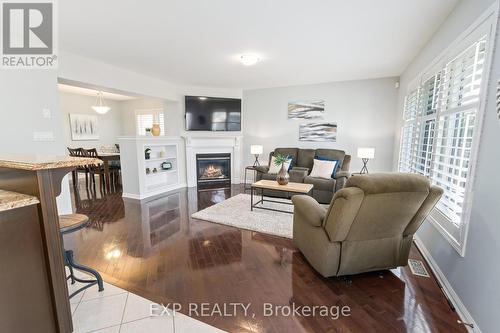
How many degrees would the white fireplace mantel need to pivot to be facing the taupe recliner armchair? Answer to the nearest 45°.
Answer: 0° — it already faces it

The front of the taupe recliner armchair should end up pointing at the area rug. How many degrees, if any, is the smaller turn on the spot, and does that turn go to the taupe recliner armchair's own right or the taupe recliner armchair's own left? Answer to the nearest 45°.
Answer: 0° — it already faces it

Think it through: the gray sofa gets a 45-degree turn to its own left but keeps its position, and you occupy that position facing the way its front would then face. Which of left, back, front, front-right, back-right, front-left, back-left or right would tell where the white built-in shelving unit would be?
right

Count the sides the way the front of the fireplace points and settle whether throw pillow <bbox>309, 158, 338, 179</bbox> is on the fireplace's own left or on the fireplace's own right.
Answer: on the fireplace's own left

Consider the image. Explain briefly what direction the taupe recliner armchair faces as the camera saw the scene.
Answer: facing away from the viewer and to the left of the viewer

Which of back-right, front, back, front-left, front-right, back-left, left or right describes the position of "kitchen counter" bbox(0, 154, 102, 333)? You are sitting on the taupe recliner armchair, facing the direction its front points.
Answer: left

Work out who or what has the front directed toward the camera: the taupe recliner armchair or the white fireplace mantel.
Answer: the white fireplace mantel

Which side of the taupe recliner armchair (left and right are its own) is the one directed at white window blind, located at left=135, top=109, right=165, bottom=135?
front

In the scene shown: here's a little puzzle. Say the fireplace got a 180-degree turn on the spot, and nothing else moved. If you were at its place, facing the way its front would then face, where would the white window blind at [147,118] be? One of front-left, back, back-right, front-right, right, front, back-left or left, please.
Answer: front-left

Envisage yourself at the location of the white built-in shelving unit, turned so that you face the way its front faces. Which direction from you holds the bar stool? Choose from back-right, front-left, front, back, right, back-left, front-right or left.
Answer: front-right

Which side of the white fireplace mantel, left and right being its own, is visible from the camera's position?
front

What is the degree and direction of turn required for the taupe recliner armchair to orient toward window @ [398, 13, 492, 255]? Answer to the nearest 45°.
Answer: approximately 90° to its right

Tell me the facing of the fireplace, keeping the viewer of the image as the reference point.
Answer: facing the viewer

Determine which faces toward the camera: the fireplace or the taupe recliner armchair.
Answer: the fireplace

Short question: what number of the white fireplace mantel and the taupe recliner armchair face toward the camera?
1

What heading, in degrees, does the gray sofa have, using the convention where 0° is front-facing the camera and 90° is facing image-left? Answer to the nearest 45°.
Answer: approximately 45°
